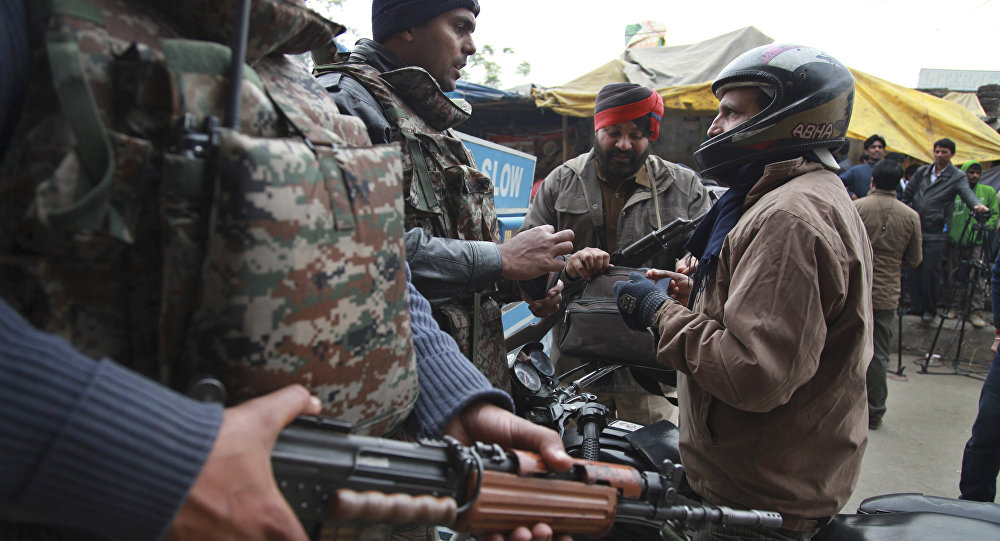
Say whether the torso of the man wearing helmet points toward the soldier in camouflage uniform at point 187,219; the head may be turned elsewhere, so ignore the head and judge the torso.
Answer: no

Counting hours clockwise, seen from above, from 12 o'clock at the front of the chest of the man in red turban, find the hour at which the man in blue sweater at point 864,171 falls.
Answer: The man in blue sweater is roughly at 7 o'clock from the man in red turban.

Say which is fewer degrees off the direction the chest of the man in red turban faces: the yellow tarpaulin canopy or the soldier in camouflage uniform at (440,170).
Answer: the soldier in camouflage uniform

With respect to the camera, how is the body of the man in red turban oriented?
toward the camera

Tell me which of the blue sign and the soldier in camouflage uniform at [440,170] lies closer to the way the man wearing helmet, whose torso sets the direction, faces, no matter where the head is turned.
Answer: the soldier in camouflage uniform

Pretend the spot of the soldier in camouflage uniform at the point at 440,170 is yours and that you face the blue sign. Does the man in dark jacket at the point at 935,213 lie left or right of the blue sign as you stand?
right

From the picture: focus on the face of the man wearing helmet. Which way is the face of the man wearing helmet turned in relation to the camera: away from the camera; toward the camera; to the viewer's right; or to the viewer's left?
to the viewer's left

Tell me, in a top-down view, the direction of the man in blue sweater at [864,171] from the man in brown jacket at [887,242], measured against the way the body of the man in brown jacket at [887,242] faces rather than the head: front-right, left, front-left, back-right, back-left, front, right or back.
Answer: front

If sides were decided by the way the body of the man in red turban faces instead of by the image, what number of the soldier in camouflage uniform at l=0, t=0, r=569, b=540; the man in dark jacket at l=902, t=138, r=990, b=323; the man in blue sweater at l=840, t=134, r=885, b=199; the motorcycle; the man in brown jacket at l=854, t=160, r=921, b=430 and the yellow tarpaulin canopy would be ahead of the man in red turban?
2

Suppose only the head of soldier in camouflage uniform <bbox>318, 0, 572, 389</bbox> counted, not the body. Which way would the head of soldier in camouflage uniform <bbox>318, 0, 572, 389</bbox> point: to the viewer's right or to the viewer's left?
to the viewer's right

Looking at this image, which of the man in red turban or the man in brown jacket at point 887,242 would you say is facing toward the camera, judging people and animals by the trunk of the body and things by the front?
the man in red turban
